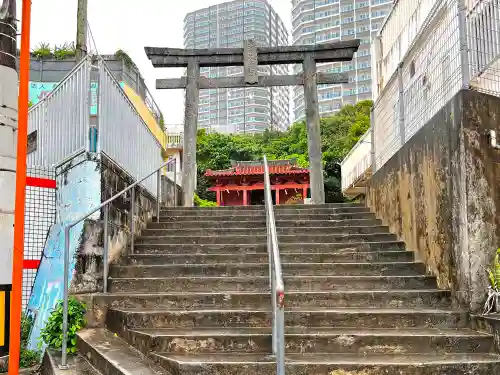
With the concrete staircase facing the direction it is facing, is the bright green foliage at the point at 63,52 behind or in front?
behind

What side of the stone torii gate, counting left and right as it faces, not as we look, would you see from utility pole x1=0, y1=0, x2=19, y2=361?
front

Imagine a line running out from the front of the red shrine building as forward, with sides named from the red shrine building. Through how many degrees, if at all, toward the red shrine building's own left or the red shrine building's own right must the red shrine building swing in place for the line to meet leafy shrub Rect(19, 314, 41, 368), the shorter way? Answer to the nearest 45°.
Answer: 0° — it already faces it

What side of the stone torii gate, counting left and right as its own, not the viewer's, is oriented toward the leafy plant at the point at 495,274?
front

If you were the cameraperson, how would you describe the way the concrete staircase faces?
facing the viewer

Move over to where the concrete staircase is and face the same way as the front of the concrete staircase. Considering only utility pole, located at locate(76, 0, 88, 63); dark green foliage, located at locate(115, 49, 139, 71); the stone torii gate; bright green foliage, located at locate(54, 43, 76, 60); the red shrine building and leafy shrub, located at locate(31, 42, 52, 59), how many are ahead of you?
0

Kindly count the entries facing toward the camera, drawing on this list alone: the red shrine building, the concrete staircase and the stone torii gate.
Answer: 3

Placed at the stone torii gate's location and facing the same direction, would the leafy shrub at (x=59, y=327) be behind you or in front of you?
in front

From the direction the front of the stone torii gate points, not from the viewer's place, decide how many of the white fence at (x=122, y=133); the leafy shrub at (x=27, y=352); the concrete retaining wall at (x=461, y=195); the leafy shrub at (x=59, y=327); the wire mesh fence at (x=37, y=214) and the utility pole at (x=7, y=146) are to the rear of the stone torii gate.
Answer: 0

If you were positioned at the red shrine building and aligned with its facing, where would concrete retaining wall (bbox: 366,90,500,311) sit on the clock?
The concrete retaining wall is roughly at 12 o'clock from the red shrine building.

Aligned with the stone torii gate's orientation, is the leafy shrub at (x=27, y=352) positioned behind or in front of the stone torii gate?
in front

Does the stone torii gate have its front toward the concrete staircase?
yes

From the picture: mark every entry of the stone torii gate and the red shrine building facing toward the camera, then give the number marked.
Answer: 2

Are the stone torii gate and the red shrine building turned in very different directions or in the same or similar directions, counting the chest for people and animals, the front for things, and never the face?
same or similar directions

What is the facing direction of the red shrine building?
toward the camera
